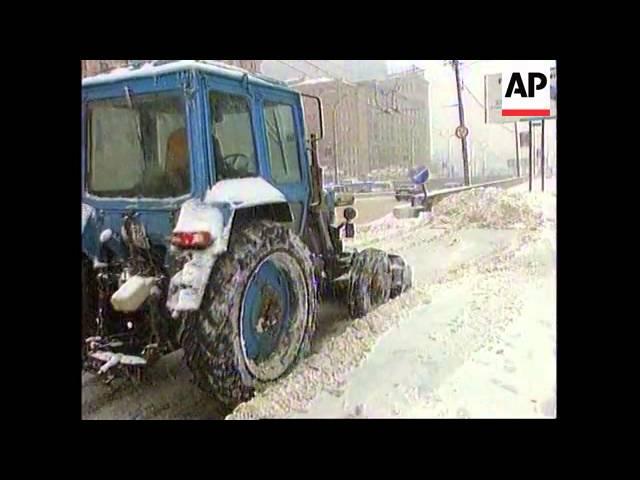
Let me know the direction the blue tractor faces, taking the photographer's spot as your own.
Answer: facing away from the viewer and to the right of the viewer
